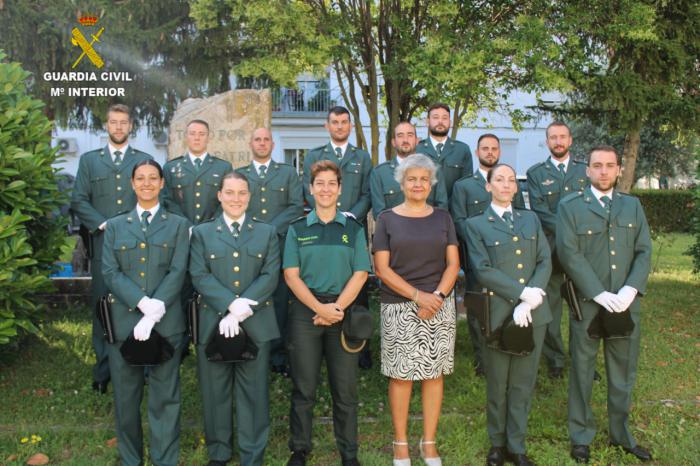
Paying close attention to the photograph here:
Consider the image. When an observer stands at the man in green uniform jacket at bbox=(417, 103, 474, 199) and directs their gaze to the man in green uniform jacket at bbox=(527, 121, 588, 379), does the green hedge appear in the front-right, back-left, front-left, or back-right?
front-left

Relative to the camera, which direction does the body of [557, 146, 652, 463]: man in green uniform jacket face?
toward the camera

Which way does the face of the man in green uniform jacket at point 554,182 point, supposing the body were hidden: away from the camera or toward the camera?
toward the camera

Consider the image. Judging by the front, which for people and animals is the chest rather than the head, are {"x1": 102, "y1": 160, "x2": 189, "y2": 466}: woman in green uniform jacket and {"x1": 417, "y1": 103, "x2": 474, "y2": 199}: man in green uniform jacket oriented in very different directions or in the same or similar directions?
same or similar directions

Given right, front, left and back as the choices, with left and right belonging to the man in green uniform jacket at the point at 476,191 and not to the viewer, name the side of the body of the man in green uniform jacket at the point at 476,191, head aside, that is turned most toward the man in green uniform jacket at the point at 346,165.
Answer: right

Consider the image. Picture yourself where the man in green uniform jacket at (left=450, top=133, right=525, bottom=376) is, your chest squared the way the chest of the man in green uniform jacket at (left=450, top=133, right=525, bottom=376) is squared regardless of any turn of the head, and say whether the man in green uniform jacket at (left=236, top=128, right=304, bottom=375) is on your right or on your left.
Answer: on your right

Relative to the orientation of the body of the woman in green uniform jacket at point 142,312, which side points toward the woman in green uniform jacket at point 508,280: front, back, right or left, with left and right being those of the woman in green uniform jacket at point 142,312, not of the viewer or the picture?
left

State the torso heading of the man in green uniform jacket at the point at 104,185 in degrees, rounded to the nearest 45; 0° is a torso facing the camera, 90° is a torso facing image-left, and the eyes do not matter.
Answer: approximately 0°

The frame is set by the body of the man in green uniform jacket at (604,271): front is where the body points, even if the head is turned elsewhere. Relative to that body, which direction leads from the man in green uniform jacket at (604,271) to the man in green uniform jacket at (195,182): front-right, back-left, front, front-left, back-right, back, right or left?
right

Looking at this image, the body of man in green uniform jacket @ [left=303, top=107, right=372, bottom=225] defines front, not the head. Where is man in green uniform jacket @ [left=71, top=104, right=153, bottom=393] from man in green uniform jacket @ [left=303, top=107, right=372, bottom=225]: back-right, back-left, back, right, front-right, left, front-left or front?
right

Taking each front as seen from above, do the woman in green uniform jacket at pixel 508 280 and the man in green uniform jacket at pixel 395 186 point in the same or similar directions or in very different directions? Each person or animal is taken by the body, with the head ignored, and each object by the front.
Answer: same or similar directions

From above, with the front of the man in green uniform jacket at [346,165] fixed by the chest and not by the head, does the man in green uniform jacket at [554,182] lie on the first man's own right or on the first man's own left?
on the first man's own left

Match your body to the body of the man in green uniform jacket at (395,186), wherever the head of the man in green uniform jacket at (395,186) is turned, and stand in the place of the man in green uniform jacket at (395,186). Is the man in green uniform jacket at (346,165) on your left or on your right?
on your right

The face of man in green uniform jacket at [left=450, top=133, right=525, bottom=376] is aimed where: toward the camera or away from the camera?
toward the camera

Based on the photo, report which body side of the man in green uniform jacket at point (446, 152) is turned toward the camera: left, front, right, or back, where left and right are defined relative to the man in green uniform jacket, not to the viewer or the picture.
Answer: front

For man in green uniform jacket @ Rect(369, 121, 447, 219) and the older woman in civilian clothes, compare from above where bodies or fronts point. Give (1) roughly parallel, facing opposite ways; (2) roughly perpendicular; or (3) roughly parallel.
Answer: roughly parallel

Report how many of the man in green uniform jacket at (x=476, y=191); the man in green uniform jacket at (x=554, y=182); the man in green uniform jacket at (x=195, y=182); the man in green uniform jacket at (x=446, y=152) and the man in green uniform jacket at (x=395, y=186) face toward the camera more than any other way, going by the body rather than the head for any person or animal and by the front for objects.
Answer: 5

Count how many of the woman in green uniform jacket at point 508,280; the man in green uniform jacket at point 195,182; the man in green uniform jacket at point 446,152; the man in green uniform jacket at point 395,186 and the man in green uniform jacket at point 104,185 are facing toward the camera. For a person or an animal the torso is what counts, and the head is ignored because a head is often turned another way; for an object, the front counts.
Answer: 5

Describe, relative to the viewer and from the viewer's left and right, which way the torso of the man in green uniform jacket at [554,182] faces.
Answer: facing the viewer

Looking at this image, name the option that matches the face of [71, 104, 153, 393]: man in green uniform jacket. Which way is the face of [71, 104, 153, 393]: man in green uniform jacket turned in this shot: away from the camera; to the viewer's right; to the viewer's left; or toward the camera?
toward the camera

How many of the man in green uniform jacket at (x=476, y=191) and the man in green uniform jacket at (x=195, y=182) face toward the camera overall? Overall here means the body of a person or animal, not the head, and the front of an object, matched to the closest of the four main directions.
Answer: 2

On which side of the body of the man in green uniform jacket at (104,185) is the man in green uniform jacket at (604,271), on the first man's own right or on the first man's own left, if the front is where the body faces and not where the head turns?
on the first man's own left
